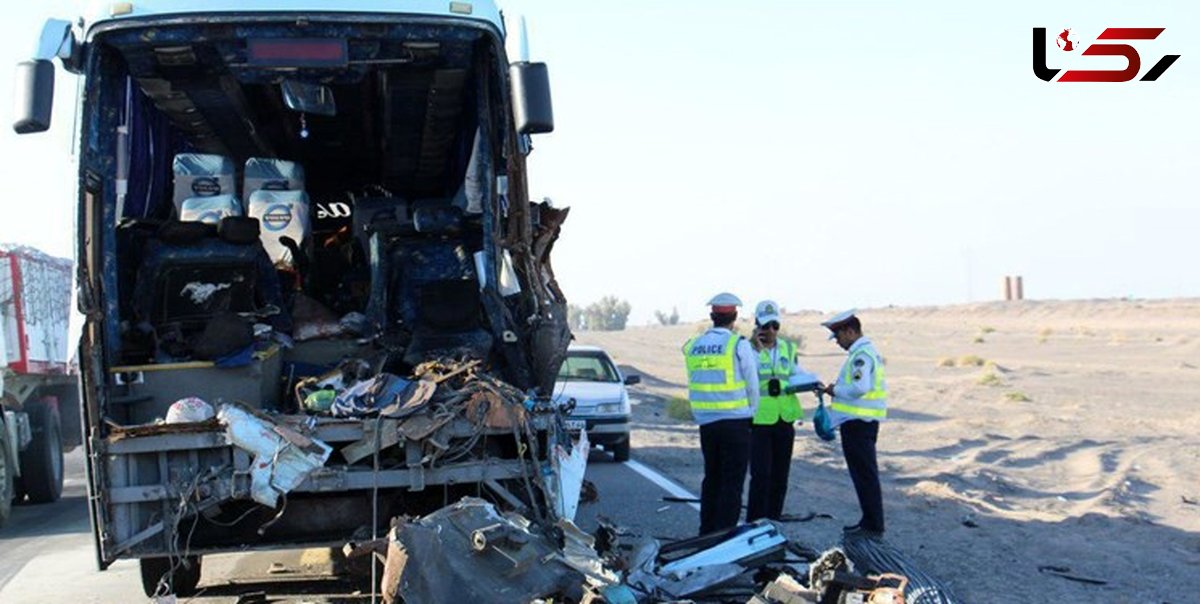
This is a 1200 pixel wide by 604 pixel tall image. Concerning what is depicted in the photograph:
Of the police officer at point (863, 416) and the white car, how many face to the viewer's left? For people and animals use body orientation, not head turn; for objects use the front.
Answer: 1

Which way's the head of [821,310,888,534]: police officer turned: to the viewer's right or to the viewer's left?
to the viewer's left

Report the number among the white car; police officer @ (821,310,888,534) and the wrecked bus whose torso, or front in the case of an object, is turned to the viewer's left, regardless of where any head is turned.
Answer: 1

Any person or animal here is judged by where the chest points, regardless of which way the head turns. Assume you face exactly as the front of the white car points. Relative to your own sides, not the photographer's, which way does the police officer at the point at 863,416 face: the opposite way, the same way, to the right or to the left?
to the right

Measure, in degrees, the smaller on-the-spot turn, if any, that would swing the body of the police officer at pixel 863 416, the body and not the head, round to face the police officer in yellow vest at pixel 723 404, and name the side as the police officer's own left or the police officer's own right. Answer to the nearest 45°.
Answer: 0° — they already face them

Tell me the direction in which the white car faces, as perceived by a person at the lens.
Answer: facing the viewer

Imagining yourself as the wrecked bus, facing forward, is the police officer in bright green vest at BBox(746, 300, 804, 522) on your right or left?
on your left

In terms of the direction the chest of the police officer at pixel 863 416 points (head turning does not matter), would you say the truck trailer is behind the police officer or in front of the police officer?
in front

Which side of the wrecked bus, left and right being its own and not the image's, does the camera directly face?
front

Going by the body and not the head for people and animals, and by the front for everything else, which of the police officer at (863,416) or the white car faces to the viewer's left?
the police officer

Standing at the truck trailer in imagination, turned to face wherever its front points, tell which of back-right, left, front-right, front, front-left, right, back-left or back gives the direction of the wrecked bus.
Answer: front-left

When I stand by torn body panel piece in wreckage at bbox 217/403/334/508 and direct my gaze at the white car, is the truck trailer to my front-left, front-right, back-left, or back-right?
front-left

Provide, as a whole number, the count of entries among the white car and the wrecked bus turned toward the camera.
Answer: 2

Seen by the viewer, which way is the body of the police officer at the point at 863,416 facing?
to the viewer's left

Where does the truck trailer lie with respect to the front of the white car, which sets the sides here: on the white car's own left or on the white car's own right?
on the white car's own right

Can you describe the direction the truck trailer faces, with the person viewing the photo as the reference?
facing the viewer and to the left of the viewer
